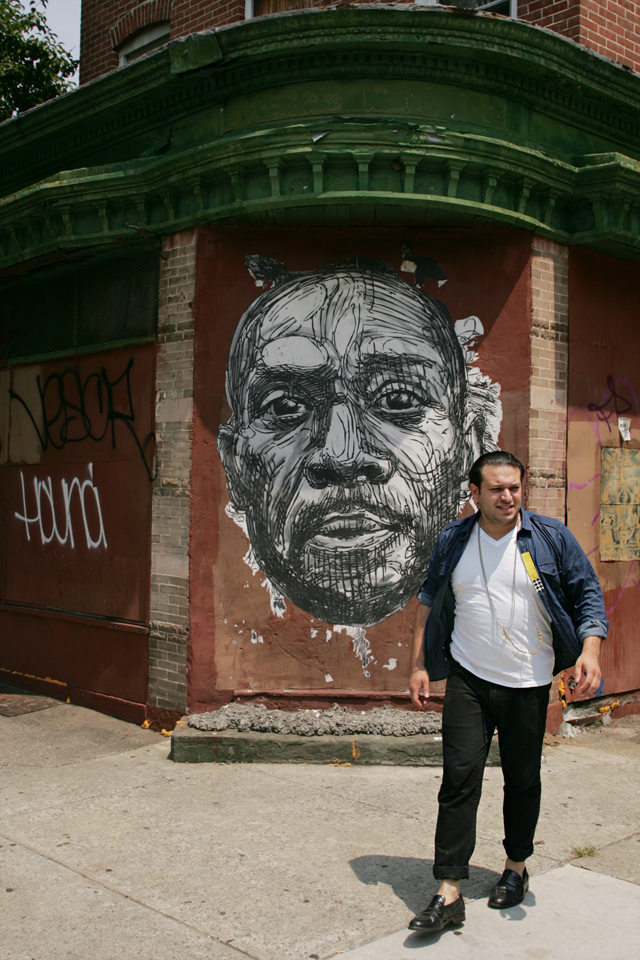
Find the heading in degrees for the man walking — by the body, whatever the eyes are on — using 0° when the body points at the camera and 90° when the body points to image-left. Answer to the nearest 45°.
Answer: approximately 0°
